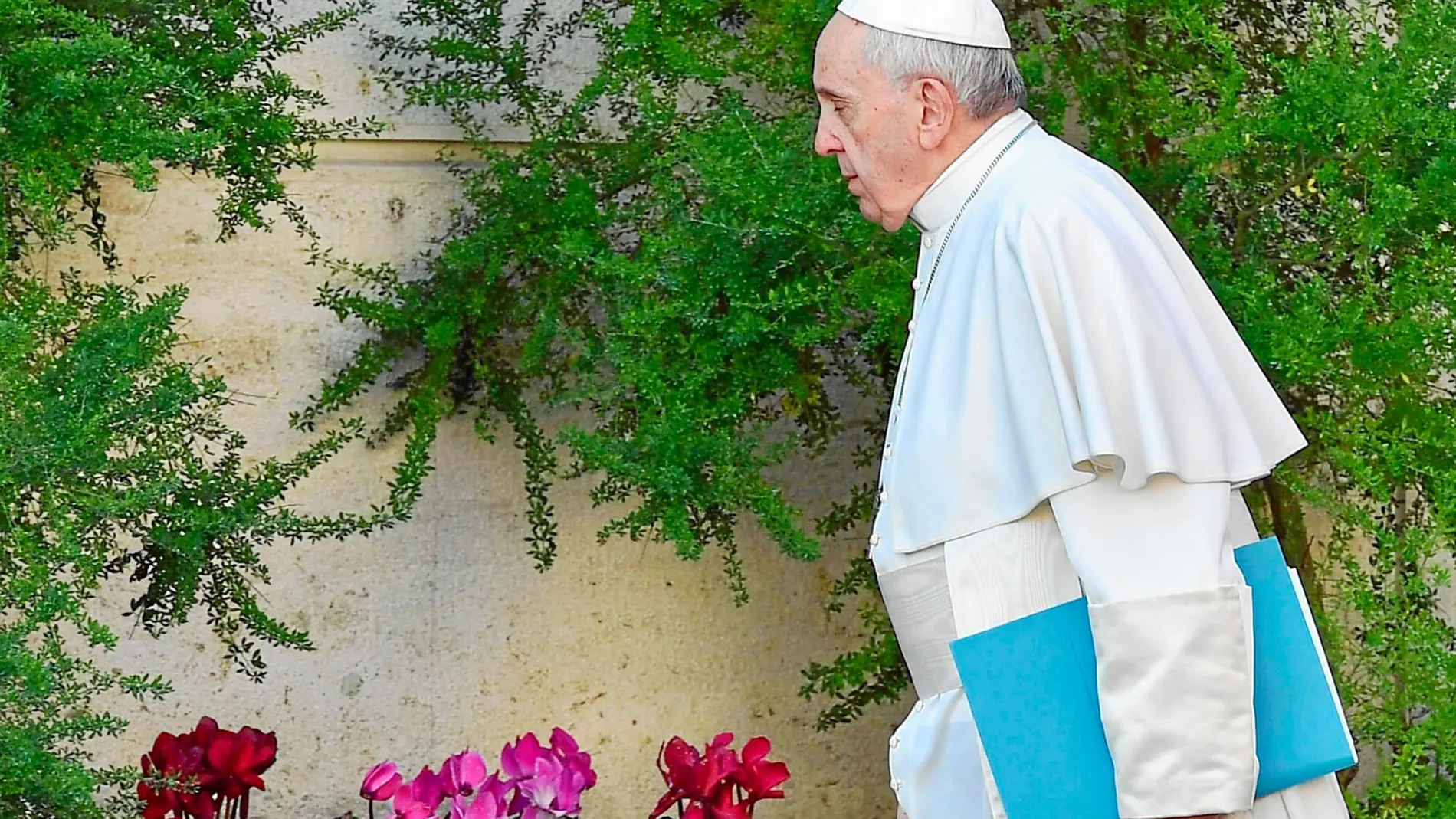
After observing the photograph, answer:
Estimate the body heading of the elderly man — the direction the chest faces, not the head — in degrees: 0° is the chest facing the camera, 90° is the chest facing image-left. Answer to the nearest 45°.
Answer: approximately 90°
